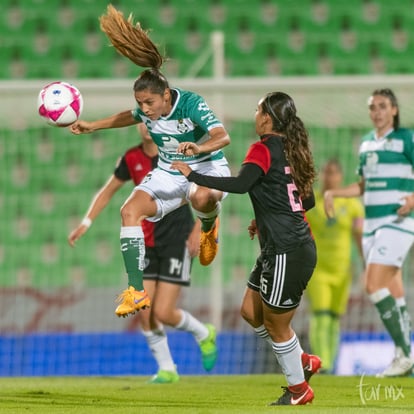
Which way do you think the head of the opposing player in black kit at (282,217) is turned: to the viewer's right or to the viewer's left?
to the viewer's left

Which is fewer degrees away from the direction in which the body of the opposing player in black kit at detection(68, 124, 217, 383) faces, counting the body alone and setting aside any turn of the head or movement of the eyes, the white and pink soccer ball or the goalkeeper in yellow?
the white and pink soccer ball

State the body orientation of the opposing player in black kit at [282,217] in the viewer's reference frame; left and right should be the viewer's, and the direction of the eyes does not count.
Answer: facing away from the viewer and to the left of the viewer

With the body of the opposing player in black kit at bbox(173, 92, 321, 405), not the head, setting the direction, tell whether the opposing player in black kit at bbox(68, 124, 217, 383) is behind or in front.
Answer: in front

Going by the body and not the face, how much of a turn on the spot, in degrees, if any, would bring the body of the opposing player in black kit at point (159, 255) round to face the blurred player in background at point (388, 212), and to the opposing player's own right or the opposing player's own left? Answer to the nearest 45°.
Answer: approximately 135° to the opposing player's own left

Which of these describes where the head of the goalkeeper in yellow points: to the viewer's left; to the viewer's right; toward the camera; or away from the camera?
toward the camera

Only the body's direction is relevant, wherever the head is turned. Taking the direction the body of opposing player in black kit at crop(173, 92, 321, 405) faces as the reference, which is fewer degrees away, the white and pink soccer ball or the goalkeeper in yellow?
the white and pink soccer ball

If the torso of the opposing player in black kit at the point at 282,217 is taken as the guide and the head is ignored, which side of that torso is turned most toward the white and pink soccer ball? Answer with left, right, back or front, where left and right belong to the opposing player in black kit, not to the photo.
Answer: front

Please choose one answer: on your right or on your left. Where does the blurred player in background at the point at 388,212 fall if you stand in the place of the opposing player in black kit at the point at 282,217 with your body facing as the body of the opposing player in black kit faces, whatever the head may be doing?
on your right

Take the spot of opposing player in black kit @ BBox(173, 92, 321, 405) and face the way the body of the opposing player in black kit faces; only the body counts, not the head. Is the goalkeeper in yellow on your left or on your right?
on your right

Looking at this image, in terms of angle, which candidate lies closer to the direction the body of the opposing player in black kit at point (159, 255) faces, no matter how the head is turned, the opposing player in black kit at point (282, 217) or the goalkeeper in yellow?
the opposing player in black kit

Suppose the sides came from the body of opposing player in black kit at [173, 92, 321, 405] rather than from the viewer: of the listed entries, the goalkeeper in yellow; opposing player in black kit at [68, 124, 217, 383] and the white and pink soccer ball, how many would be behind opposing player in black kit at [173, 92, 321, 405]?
0

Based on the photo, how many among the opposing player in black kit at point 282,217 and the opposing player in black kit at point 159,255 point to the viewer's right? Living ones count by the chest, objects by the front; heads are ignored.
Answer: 0

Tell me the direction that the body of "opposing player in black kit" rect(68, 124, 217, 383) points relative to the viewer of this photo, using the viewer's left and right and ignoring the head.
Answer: facing the viewer and to the left of the viewer

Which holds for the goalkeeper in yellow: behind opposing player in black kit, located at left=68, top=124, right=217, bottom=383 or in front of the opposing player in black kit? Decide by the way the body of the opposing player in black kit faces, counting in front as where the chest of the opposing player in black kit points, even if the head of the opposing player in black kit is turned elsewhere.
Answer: behind
